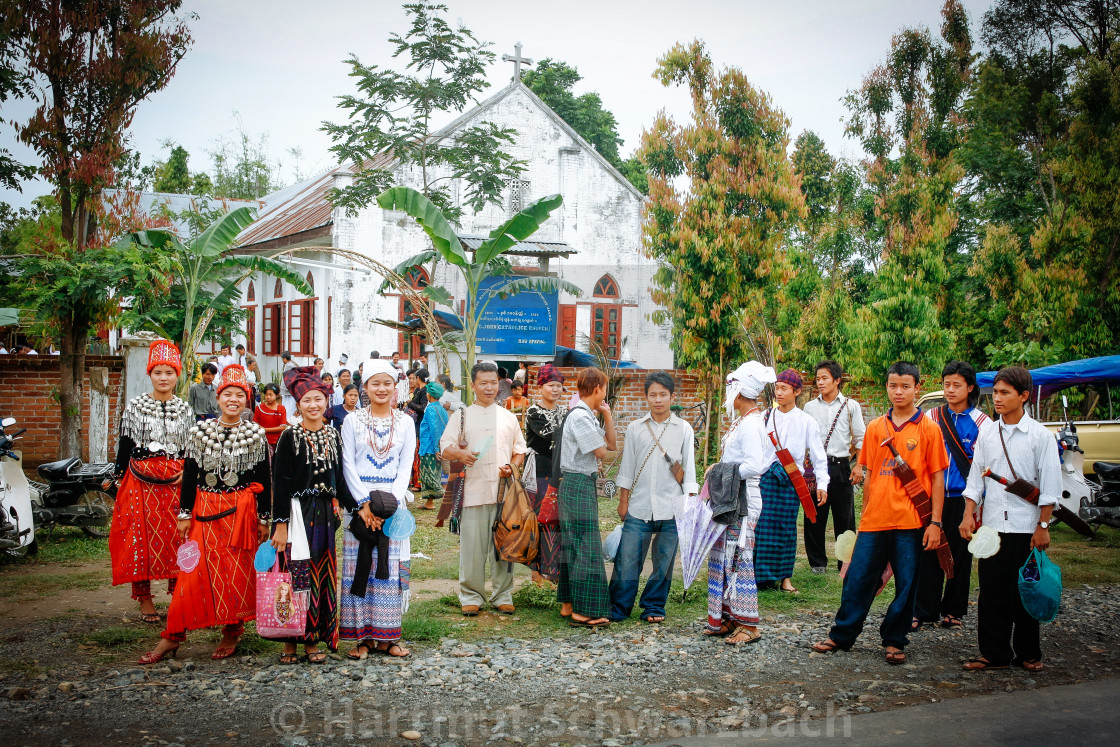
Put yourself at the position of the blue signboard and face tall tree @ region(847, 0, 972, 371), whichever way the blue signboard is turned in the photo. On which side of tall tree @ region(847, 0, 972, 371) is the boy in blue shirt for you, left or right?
right

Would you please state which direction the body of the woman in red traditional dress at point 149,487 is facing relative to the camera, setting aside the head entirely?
toward the camera

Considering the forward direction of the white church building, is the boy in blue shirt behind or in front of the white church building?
in front

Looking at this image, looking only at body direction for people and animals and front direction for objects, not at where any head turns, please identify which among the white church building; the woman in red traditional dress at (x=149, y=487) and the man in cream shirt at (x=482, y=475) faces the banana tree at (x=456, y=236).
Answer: the white church building

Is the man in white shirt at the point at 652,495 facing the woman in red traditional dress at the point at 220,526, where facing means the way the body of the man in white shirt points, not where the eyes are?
no

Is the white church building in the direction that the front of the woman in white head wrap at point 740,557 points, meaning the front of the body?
no

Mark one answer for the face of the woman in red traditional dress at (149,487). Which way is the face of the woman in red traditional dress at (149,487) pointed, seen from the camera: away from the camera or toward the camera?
toward the camera

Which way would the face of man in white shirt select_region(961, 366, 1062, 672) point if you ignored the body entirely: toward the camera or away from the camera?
toward the camera

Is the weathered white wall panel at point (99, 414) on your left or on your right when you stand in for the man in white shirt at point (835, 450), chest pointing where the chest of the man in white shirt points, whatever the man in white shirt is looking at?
on your right

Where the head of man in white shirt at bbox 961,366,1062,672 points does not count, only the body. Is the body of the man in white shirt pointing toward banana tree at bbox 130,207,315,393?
no

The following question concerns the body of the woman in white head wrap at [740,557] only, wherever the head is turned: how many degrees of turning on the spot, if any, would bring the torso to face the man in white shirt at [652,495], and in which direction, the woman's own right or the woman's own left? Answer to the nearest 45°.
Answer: approximately 45° to the woman's own right

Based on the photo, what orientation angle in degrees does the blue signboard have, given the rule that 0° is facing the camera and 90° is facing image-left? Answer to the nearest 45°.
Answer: approximately 0°

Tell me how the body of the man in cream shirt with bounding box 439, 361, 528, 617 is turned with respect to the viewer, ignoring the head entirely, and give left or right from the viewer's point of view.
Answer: facing the viewer

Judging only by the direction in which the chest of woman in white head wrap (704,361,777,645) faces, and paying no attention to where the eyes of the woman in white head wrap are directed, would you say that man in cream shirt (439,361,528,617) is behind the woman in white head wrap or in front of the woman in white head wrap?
in front

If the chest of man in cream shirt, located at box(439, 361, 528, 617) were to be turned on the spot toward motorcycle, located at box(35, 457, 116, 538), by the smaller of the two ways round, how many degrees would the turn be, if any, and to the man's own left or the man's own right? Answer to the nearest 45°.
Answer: approximately 135° to the man's own right

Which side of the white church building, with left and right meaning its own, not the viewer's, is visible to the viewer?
front

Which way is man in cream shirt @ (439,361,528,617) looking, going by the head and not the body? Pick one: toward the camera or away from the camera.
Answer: toward the camera

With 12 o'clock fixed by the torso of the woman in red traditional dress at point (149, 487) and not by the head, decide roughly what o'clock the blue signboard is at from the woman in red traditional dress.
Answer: The blue signboard is roughly at 7 o'clock from the woman in red traditional dress.

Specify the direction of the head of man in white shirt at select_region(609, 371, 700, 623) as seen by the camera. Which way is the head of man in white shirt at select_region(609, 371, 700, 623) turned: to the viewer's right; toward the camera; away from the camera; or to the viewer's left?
toward the camera
